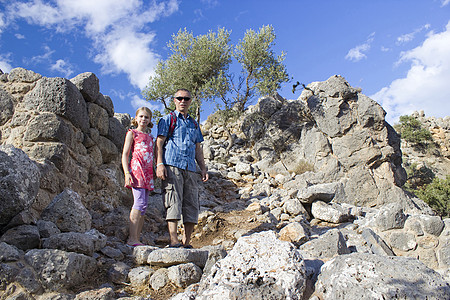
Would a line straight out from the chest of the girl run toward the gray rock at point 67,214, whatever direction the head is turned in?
no

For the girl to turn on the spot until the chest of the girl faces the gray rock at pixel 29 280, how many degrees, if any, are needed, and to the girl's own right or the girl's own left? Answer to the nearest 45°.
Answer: approximately 90° to the girl's own right

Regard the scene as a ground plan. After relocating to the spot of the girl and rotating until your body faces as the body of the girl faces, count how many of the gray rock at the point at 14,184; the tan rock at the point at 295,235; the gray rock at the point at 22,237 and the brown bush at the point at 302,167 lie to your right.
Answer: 2

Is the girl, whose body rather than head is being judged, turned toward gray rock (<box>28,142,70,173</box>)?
no

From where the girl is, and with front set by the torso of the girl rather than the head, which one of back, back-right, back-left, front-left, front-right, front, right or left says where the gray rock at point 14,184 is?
right

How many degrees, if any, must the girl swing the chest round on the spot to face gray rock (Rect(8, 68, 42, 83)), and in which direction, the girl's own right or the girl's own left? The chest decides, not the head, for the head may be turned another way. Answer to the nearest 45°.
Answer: approximately 135° to the girl's own right

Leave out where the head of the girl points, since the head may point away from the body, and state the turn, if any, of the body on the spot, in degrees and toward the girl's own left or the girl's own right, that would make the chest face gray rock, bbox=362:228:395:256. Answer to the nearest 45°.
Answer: approximately 45° to the girl's own left

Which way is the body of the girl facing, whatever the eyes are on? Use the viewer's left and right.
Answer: facing the viewer and to the right of the viewer

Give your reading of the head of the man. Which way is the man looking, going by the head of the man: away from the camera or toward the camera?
toward the camera

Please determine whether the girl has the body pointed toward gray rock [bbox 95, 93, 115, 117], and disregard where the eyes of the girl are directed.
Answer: no

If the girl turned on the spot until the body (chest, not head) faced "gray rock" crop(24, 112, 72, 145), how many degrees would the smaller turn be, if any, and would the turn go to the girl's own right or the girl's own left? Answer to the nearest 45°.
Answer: approximately 135° to the girl's own right

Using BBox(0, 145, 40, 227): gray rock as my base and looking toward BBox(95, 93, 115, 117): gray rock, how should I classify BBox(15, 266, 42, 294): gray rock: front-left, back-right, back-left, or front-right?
back-right

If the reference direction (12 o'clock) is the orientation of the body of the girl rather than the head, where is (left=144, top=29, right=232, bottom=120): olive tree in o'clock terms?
The olive tree is roughly at 8 o'clock from the girl.
